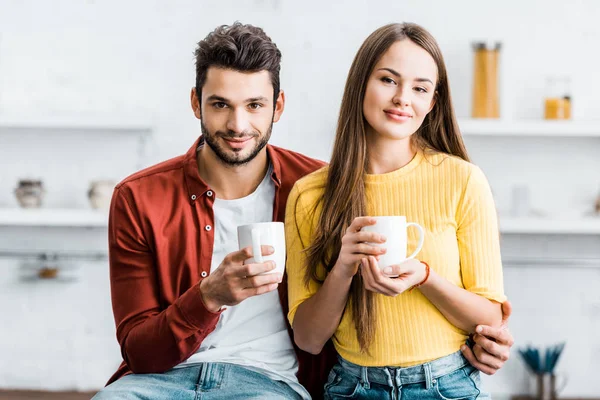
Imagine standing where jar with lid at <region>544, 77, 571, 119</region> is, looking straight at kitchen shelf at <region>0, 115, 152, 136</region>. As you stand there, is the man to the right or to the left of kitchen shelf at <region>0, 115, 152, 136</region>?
left

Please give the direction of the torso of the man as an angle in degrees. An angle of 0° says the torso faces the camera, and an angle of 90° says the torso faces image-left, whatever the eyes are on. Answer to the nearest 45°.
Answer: approximately 0°

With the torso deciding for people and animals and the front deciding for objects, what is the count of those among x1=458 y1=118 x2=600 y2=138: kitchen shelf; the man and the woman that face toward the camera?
3

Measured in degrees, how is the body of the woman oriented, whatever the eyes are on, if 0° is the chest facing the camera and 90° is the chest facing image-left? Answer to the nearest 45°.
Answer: approximately 0°

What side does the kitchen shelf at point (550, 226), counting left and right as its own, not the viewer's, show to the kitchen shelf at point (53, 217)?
right

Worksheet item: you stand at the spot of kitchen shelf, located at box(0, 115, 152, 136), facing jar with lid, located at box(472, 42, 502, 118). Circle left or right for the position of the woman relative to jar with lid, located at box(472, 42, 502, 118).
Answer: right

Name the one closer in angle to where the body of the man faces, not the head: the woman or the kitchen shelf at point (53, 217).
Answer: the woman
